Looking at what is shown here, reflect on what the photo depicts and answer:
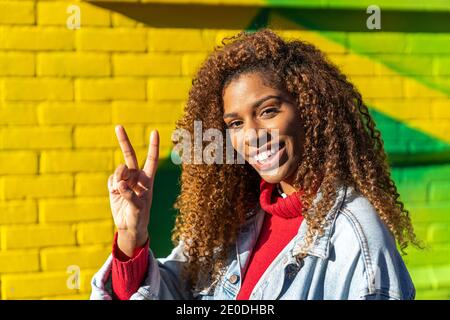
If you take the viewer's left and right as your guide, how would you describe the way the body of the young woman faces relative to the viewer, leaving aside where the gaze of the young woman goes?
facing the viewer and to the left of the viewer
